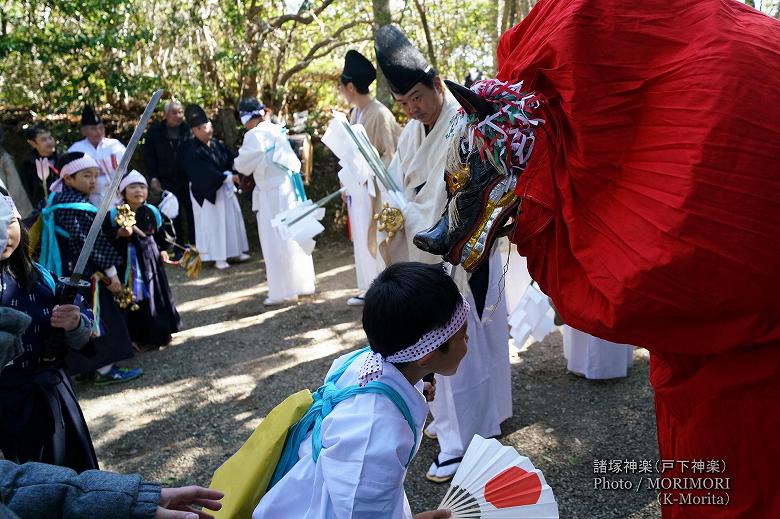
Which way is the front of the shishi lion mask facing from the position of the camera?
facing to the left of the viewer

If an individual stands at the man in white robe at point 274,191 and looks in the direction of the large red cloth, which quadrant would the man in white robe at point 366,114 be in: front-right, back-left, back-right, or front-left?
front-left

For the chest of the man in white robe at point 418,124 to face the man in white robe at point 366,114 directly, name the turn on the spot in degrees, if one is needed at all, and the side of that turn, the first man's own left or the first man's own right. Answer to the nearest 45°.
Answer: approximately 135° to the first man's own right

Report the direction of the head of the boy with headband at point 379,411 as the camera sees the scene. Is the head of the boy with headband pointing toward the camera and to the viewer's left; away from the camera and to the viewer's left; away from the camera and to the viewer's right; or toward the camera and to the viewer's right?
away from the camera and to the viewer's right

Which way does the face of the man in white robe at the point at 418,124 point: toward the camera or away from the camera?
toward the camera

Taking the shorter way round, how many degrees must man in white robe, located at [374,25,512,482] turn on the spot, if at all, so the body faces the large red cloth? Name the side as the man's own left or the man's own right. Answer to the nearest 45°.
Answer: approximately 45° to the man's own left

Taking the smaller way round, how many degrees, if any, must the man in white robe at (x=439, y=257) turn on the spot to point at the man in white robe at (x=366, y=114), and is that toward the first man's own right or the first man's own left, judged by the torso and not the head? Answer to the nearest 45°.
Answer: approximately 135° to the first man's own right

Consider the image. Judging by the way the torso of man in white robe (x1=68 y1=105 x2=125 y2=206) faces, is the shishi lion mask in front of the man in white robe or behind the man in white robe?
in front
